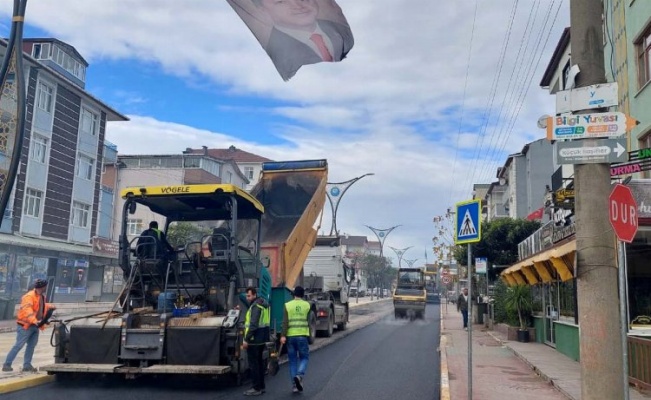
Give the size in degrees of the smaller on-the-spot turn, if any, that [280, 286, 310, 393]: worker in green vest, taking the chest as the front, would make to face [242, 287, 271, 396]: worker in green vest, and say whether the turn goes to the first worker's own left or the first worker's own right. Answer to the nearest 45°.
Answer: approximately 135° to the first worker's own left

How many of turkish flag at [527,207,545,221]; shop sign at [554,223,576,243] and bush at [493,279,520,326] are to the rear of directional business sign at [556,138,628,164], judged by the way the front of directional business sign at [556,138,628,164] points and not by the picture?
3

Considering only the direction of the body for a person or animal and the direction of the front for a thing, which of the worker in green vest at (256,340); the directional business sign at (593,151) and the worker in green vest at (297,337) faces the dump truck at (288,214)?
the worker in green vest at (297,337)

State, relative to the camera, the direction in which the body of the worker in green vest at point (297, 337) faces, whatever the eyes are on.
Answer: away from the camera

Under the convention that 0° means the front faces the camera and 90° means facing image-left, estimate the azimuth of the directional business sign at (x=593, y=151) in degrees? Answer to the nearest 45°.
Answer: approximately 0°

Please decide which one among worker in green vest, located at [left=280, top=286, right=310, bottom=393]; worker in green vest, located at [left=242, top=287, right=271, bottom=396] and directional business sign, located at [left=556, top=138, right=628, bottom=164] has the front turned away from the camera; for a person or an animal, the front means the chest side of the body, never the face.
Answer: worker in green vest, located at [left=280, top=286, right=310, bottom=393]

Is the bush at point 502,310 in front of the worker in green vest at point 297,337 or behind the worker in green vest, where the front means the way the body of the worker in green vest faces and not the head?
in front

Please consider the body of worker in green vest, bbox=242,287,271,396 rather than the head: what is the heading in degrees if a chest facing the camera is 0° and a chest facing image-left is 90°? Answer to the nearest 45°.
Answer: approximately 90°

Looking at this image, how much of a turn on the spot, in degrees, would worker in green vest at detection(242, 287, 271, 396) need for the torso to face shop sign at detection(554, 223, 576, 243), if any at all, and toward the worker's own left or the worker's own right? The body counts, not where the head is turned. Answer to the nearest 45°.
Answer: approximately 135° to the worker's own right

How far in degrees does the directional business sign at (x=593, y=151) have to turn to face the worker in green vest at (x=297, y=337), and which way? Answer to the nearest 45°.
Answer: approximately 135° to its right

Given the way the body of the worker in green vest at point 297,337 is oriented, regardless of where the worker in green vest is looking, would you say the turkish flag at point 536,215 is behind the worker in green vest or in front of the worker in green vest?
in front
